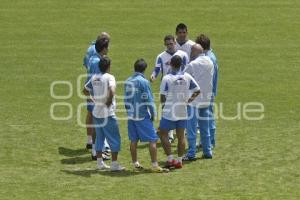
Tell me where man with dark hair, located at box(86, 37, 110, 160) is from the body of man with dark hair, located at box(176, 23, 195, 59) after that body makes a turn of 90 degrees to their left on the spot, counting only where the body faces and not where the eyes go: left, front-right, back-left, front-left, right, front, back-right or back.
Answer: back-right

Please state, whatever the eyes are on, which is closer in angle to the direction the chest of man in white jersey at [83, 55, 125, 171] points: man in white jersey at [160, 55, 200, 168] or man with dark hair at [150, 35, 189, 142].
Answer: the man with dark hair

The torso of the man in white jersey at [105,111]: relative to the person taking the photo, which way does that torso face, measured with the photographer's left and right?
facing away from the viewer and to the right of the viewer

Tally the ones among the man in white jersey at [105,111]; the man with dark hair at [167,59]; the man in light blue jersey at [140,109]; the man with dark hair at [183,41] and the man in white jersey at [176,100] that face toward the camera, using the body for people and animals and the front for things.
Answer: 2

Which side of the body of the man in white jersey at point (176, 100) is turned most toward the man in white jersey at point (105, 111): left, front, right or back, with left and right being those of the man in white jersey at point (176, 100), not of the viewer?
left

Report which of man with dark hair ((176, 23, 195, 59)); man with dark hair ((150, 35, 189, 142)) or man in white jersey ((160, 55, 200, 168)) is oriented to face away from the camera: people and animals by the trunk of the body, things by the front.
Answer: the man in white jersey

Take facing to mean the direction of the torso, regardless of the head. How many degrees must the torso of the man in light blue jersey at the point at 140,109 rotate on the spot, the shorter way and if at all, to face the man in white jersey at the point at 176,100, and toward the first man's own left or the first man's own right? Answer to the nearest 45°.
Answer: approximately 45° to the first man's own right

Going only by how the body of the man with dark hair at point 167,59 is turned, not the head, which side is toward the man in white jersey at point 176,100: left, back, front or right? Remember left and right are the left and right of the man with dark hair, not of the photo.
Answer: front

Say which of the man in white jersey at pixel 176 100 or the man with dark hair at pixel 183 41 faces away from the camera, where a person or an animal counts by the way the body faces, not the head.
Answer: the man in white jersey

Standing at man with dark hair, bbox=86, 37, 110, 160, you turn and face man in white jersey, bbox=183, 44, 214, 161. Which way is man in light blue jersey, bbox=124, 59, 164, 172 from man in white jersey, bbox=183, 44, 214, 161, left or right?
right

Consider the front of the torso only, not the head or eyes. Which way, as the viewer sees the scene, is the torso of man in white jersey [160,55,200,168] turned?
away from the camera

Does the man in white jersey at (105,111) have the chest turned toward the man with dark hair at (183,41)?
yes

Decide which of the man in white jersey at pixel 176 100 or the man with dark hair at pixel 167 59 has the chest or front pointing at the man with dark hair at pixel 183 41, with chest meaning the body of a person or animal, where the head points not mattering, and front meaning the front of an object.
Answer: the man in white jersey

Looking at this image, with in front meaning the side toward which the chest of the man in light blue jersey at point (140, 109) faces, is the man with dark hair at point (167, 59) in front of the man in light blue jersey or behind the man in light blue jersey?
in front

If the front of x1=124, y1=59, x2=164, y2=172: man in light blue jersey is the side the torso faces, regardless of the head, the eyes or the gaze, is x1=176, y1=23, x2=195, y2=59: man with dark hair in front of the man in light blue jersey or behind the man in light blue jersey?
in front
